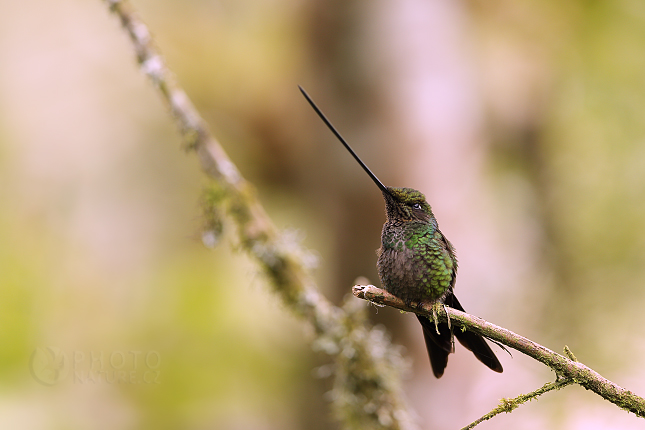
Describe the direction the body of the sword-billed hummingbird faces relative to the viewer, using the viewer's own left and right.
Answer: facing the viewer and to the left of the viewer

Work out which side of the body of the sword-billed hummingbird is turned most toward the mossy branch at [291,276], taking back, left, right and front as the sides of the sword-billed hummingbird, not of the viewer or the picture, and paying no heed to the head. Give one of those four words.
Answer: right
